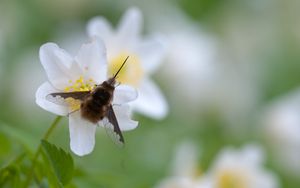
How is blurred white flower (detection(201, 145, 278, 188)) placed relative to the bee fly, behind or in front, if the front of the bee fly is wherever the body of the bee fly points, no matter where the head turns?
in front

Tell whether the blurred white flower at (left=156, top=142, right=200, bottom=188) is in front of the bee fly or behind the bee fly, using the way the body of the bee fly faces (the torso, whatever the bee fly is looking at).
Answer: in front

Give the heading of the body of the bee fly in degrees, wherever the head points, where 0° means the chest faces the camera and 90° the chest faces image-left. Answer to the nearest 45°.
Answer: approximately 225°

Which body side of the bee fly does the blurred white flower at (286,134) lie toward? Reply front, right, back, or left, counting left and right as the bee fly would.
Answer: front
